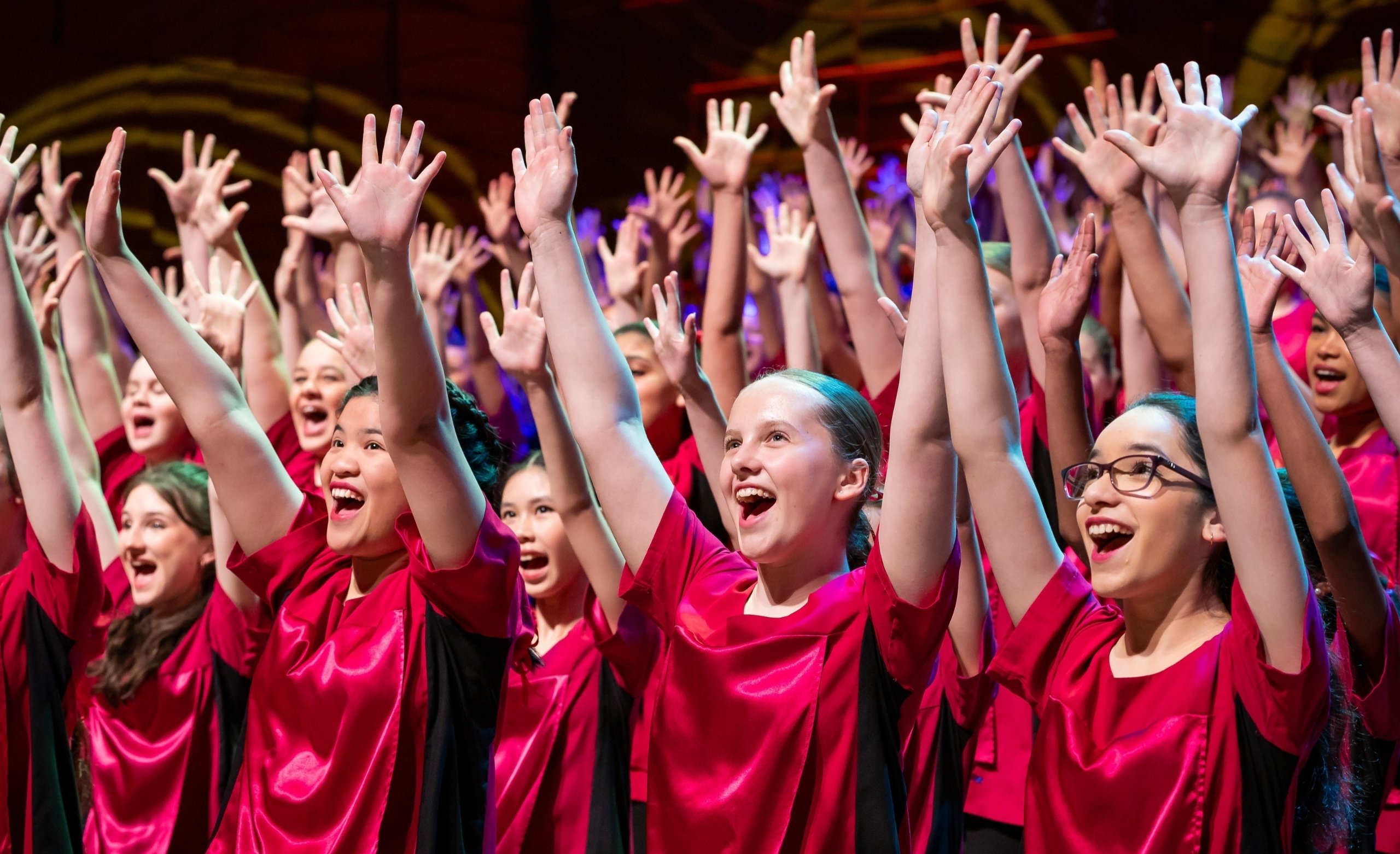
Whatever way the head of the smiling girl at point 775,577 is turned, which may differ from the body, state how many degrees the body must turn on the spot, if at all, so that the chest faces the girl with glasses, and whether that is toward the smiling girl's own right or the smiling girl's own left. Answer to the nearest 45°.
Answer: approximately 135° to the smiling girl's own left

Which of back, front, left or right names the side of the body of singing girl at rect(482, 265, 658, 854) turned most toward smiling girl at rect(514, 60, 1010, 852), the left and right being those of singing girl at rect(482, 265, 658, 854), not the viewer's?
left

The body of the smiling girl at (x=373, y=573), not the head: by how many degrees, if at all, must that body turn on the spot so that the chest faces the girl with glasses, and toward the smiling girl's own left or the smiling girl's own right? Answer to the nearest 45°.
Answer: approximately 90° to the smiling girl's own left

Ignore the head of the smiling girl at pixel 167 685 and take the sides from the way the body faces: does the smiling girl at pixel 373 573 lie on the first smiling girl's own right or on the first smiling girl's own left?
on the first smiling girl's own left

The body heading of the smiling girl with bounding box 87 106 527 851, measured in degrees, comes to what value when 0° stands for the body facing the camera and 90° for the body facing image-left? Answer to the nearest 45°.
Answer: approximately 45°

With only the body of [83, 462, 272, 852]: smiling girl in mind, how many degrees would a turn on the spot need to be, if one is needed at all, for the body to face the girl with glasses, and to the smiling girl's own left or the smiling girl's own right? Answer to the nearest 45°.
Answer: approximately 90° to the smiling girl's own left

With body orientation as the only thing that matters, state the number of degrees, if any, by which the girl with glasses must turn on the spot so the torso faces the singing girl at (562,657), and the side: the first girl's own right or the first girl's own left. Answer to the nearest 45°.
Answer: approximately 90° to the first girl's own right

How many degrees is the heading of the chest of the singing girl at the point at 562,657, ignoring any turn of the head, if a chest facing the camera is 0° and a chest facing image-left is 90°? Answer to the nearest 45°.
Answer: approximately 45°

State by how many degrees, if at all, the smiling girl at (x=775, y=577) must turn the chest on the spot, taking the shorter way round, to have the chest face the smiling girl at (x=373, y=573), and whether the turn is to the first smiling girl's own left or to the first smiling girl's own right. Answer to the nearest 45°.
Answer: approximately 45° to the first smiling girl's own right

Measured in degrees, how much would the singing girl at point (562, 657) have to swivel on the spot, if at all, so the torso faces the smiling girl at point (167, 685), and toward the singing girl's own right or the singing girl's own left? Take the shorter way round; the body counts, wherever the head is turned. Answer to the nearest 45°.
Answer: approximately 45° to the singing girl's own right

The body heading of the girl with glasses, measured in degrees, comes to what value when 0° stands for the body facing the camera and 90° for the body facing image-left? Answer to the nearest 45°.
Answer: approximately 45°
